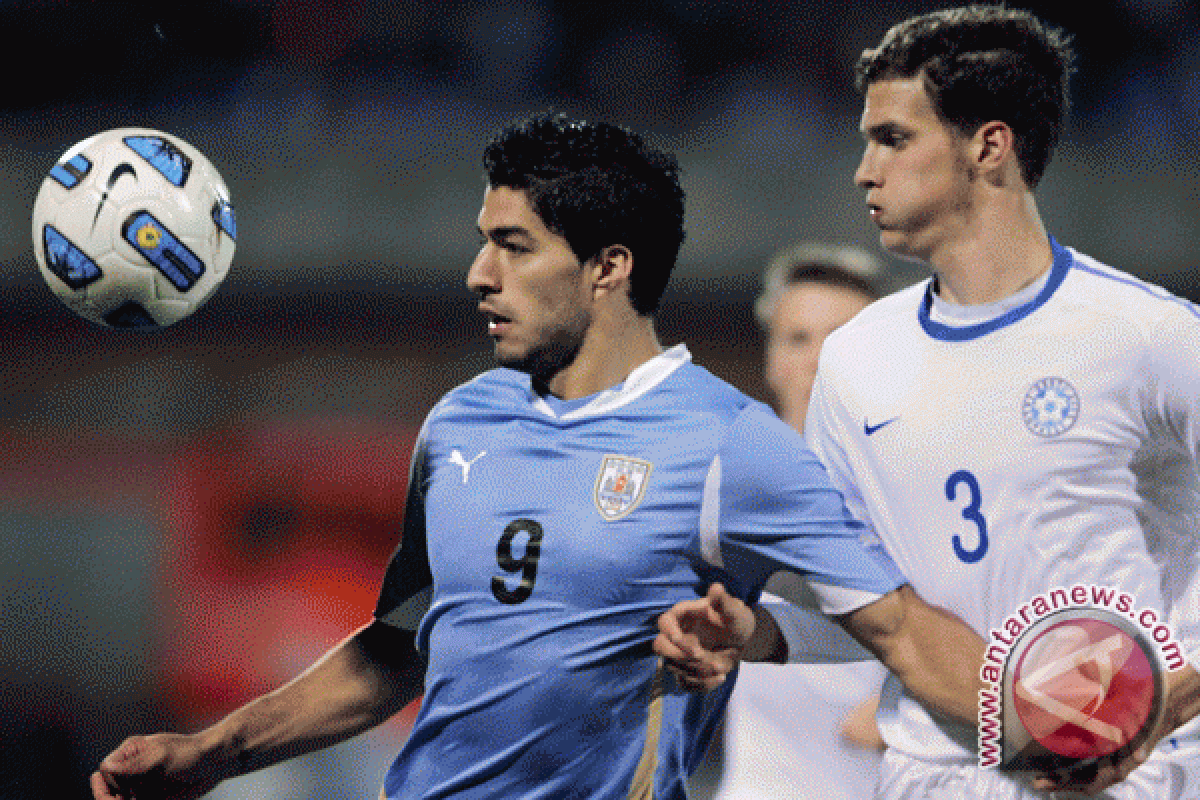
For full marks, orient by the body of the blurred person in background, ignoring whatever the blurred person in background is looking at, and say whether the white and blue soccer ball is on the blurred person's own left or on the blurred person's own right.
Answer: on the blurred person's own right

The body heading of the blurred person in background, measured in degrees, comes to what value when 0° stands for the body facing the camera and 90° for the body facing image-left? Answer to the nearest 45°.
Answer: approximately 0°
